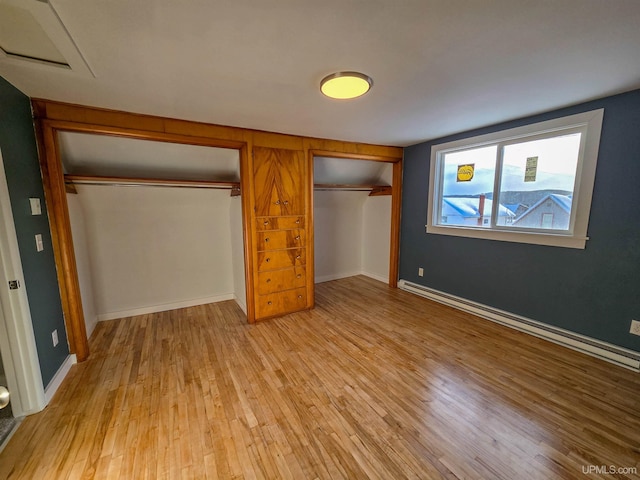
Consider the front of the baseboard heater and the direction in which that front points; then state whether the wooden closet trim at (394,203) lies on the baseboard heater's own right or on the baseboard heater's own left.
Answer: on the baseboard heater's own right

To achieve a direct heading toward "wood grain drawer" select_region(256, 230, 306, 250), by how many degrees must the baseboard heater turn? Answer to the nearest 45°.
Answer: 0° — it already faces it

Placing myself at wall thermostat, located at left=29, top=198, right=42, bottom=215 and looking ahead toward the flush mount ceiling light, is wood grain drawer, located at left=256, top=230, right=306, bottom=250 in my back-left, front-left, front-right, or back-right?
front-left

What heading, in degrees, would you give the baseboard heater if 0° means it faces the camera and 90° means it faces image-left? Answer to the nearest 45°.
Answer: approximately 45°

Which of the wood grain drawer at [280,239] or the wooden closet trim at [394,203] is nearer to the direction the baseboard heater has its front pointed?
the wood grain drawer

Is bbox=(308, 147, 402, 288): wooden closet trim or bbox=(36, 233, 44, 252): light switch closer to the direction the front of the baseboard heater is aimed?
the light switch

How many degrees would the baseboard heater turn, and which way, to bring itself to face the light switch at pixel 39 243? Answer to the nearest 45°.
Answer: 0° — it already faces it

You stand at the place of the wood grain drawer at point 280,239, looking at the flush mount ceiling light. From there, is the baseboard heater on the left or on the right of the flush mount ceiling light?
left

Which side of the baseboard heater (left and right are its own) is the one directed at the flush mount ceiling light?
front

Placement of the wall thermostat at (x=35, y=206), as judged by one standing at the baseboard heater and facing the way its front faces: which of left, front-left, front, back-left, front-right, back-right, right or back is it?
front
